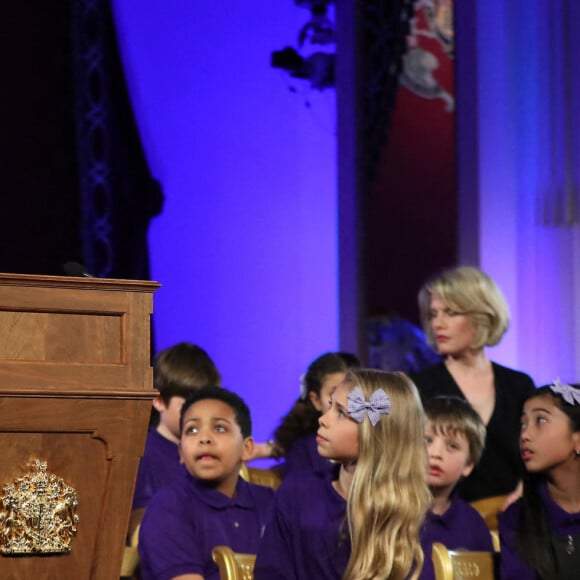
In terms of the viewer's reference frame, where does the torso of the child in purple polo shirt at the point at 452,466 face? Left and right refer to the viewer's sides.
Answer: facing the viewer and to the left of the viewer

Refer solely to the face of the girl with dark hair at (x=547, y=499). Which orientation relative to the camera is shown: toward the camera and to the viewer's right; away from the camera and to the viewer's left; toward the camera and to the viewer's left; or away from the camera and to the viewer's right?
toward the camera and to the viewer's left

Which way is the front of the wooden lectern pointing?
toward the camera

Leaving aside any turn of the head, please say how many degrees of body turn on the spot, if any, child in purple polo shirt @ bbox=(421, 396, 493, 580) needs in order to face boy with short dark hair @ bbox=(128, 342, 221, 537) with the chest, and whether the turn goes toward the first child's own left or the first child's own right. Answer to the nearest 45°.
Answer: approximately 45° to the first child's own right

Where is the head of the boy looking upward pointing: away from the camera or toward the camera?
toward the camera

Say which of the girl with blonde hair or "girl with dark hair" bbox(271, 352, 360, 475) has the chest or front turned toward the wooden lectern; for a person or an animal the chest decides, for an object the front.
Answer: the girl with blonde hair
